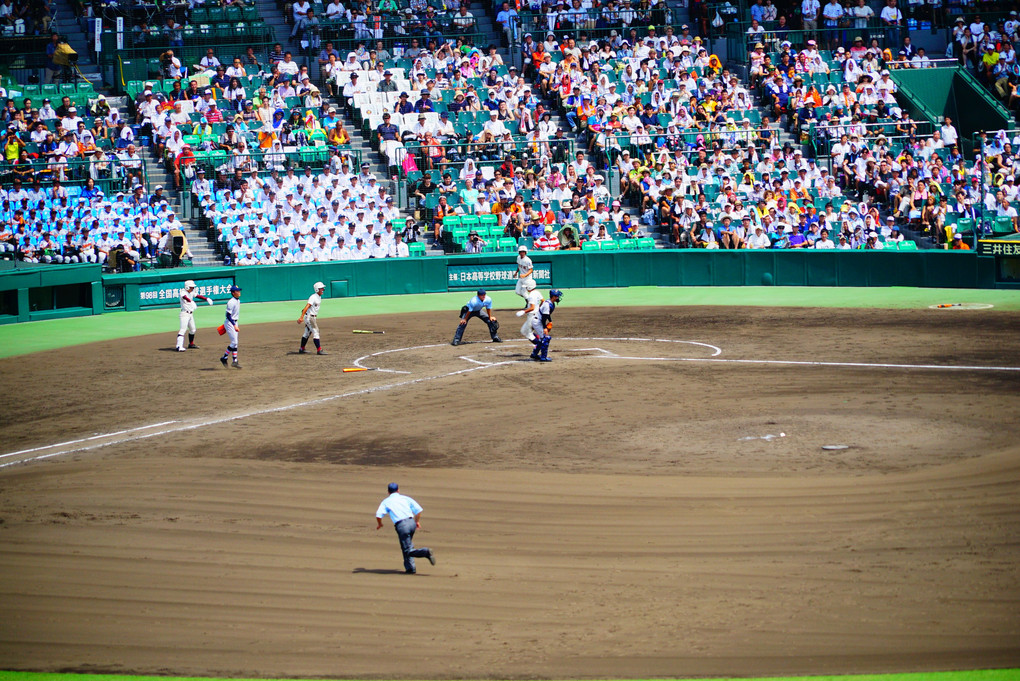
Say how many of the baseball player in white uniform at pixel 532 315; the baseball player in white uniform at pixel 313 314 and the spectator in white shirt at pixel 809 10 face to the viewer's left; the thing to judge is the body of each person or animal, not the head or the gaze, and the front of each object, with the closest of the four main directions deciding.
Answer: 1

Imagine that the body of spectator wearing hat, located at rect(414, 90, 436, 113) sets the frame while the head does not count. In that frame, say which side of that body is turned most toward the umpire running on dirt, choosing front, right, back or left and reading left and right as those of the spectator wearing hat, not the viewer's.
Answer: front

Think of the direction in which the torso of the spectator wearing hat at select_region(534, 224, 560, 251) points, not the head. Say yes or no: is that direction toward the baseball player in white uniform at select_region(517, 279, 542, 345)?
yes

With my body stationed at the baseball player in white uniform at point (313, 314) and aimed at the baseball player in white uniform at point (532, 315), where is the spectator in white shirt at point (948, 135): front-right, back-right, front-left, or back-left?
front-left

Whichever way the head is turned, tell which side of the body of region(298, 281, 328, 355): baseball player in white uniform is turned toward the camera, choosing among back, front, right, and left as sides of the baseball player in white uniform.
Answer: right

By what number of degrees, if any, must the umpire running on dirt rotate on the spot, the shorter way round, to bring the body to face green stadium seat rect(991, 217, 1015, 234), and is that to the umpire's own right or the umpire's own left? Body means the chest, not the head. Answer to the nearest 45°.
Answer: approximately 90° to the umpire's own right

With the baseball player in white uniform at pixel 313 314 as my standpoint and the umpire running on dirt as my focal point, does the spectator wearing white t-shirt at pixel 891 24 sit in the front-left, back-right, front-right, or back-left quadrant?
back-left

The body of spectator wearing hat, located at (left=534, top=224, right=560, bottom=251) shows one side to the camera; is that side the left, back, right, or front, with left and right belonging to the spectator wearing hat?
front

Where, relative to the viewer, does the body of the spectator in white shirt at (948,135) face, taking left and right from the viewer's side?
facing the viewer and to the left of the viewer

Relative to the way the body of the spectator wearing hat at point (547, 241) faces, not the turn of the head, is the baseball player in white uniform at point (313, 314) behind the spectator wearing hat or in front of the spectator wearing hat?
in front

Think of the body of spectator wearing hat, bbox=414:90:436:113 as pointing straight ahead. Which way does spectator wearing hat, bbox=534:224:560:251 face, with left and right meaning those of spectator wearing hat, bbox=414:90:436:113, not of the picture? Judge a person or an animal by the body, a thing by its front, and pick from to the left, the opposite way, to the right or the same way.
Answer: the same way

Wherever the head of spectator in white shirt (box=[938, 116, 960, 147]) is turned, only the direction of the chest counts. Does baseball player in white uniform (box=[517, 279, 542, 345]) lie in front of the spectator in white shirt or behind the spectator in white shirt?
in front
